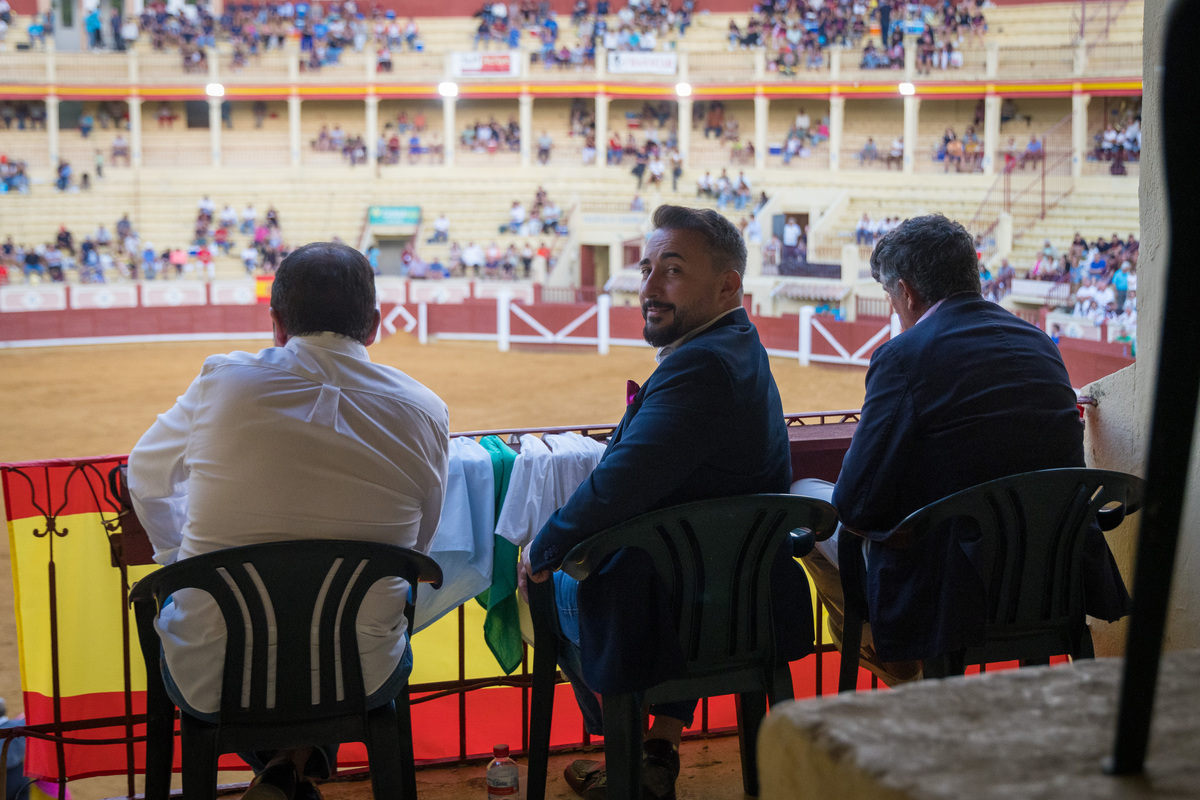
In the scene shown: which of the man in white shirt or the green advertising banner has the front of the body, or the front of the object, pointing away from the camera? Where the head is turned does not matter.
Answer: the man in white shirt

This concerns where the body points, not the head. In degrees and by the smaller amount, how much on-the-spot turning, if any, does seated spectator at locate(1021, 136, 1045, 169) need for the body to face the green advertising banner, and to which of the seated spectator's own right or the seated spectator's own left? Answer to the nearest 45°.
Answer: approximately 45° to the seated spectator's own right

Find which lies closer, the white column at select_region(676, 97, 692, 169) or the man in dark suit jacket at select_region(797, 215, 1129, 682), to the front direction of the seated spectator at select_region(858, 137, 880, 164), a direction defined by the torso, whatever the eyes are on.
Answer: the man in dark suit jacket

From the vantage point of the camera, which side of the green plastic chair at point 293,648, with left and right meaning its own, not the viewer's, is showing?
back

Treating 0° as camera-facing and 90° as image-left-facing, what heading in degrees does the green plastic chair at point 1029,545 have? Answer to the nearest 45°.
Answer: approximately 135°

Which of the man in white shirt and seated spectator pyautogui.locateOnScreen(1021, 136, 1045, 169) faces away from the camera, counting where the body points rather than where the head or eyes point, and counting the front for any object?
the man in white shirt

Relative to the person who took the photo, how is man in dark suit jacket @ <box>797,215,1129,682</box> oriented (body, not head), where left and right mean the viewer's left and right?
facing away from the viewer and to the left of the viewer

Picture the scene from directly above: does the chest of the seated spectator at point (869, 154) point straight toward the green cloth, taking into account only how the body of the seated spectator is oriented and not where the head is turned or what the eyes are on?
yes
